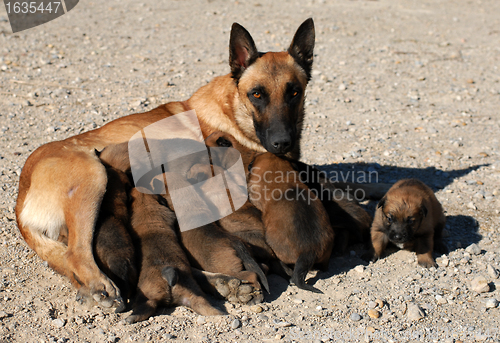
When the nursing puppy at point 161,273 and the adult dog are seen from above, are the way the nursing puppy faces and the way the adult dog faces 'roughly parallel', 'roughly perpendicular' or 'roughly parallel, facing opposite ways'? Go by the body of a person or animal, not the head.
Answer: roughly perpendicular

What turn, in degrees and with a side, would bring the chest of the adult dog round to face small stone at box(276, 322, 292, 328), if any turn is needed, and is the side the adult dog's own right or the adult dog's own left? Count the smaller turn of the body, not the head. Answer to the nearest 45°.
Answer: approximately 45° to the adult dog's own right

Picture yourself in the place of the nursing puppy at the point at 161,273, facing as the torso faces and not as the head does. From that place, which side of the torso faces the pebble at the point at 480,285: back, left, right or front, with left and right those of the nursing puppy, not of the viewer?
right

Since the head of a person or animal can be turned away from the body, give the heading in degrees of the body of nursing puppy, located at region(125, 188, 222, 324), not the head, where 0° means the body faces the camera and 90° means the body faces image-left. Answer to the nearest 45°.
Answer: approximately 180°

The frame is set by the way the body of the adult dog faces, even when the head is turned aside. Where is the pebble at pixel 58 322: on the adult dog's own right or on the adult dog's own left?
on the adult dog's own right

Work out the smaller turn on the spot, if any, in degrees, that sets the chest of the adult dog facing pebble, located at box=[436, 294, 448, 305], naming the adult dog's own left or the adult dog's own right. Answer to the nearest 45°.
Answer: approximately 45° to the adult dog's own right

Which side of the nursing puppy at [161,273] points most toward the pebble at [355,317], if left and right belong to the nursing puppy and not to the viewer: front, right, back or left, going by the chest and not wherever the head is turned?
right

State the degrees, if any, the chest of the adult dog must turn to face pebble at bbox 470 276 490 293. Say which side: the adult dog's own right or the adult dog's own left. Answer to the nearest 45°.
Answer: approximately 45° to the adult dog's own right

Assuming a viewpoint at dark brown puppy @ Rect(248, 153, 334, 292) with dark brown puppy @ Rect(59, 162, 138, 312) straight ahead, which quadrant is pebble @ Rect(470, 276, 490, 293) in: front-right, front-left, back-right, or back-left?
back-left

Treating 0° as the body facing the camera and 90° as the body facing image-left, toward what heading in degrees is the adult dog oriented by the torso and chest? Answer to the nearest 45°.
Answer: approximately 270°
